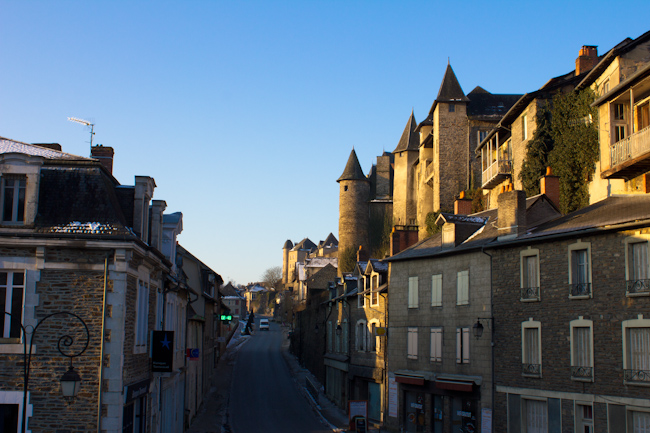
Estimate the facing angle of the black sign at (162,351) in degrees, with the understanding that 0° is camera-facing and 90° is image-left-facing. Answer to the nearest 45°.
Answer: approximately 0°

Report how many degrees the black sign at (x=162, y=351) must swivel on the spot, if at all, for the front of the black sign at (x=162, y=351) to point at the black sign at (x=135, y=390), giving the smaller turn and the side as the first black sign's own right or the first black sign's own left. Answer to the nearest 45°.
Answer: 0° — it already faces it
